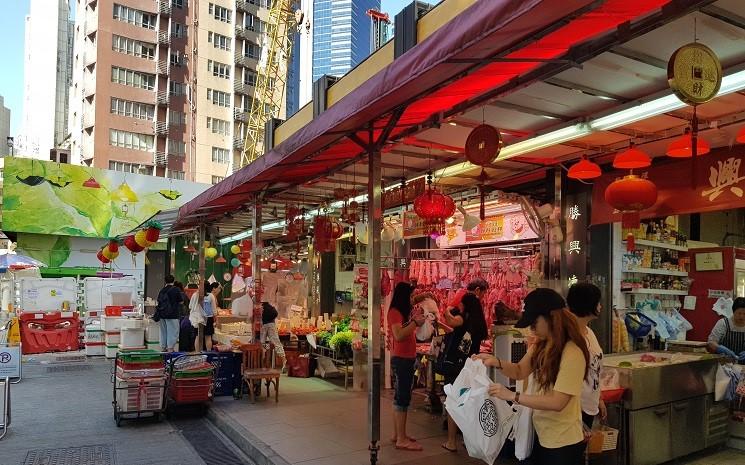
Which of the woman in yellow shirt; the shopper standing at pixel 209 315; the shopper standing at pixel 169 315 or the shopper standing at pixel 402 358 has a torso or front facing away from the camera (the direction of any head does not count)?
the shopper standing at pixel 169 315

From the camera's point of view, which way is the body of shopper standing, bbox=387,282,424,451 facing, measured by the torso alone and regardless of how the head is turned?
to the viewer's right

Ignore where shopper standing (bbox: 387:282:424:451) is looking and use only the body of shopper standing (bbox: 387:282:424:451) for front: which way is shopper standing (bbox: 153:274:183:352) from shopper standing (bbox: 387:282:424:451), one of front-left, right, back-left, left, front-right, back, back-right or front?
back-left

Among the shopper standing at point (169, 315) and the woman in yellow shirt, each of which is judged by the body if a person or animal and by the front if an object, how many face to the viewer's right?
0

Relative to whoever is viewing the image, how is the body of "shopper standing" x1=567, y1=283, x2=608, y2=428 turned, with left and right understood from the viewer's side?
facing away from the viewer and to the right of the viewer

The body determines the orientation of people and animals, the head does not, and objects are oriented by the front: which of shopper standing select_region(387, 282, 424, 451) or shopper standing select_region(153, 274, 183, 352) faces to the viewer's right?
shopper standing select_region(387, 282, 424, 451)

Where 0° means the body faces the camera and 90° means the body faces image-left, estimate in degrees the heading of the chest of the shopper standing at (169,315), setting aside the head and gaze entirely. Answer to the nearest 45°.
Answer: approximately 180°

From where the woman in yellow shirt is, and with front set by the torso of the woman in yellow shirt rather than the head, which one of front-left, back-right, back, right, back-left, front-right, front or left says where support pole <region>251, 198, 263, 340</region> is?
front-right

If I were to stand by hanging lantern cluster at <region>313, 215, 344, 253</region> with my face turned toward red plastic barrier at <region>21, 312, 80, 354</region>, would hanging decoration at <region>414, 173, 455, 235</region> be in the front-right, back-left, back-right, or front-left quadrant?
back-left

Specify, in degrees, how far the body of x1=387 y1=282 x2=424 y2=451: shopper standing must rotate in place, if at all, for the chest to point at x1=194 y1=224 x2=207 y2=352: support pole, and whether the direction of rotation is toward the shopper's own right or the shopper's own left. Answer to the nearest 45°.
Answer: approximately 135° to the shopper's own left
